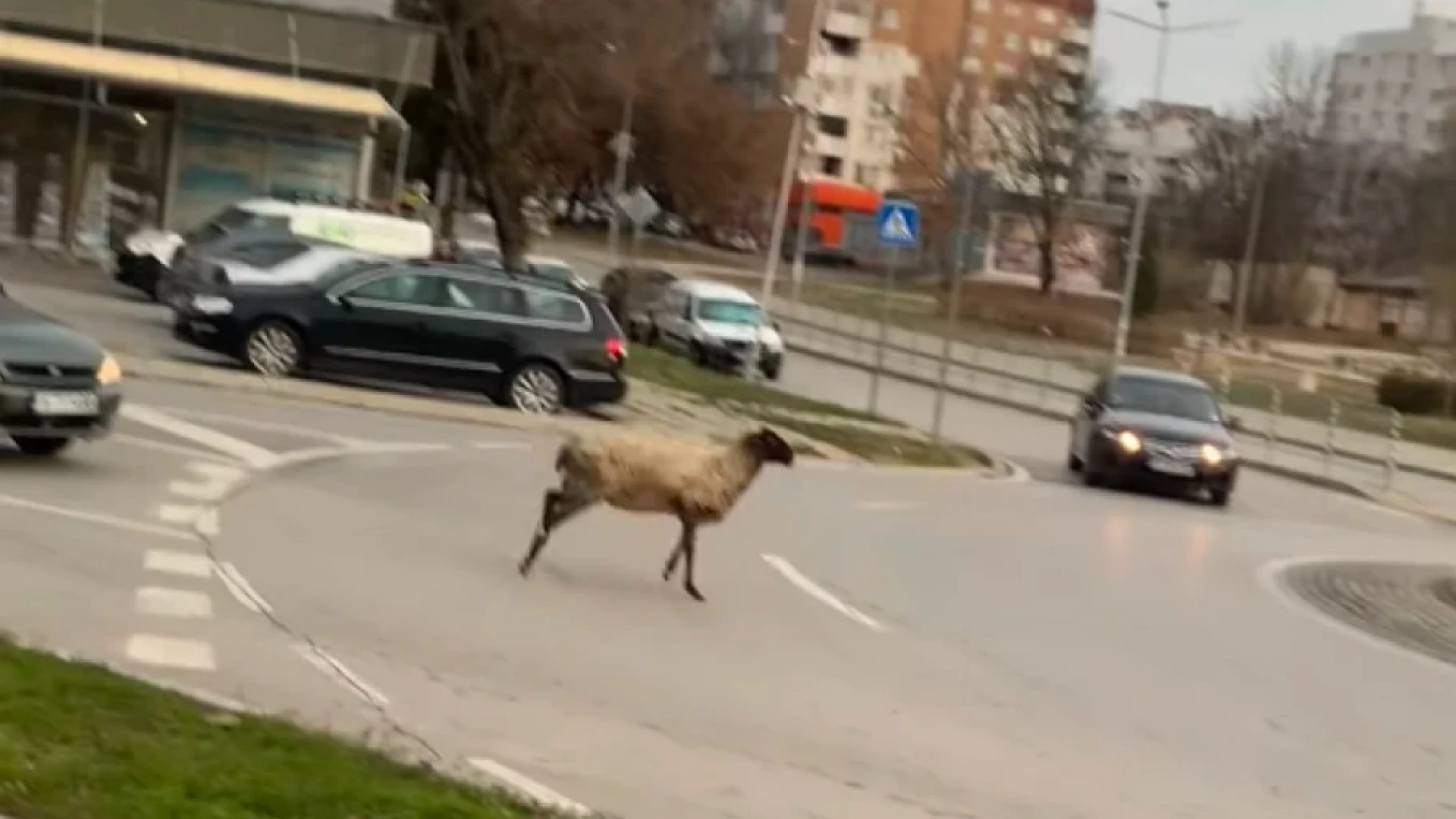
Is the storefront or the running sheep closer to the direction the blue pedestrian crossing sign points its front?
the running sheep

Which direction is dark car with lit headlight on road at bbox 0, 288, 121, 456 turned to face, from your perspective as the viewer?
facing the viewer and to the right of the viewer

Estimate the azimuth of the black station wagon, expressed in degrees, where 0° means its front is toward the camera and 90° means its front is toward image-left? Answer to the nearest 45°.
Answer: approximately 90°

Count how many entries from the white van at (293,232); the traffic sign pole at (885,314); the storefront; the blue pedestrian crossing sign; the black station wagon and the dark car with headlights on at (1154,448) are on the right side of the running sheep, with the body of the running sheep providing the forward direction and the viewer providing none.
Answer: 0

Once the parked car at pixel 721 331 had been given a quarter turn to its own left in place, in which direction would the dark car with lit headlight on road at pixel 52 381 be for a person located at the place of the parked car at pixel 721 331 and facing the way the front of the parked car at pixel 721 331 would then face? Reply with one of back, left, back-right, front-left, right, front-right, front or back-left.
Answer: back-right

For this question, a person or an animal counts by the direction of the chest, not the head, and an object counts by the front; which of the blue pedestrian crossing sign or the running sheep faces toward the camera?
the blue pedestrian crossing sign

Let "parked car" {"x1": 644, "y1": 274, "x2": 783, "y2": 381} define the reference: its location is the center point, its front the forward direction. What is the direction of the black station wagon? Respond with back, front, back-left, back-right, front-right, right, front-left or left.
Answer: front-right

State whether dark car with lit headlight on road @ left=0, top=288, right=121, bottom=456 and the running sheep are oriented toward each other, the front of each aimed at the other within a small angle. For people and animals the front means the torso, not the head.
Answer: no

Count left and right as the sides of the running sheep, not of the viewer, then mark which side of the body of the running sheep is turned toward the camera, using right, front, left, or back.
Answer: right

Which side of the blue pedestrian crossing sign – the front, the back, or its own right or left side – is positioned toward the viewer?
front

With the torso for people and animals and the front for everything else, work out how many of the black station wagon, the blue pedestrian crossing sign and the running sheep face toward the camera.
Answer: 1

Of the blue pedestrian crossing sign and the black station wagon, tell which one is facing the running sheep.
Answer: the blue pedestrian crossing sign

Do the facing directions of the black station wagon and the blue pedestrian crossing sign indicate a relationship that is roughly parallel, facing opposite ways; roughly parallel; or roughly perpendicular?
roughly perpendicular

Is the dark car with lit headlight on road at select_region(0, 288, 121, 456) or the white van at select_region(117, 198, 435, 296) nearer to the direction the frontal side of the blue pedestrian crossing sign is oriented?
the dark car with lit headlight on road

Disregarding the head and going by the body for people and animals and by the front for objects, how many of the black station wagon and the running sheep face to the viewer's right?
1
